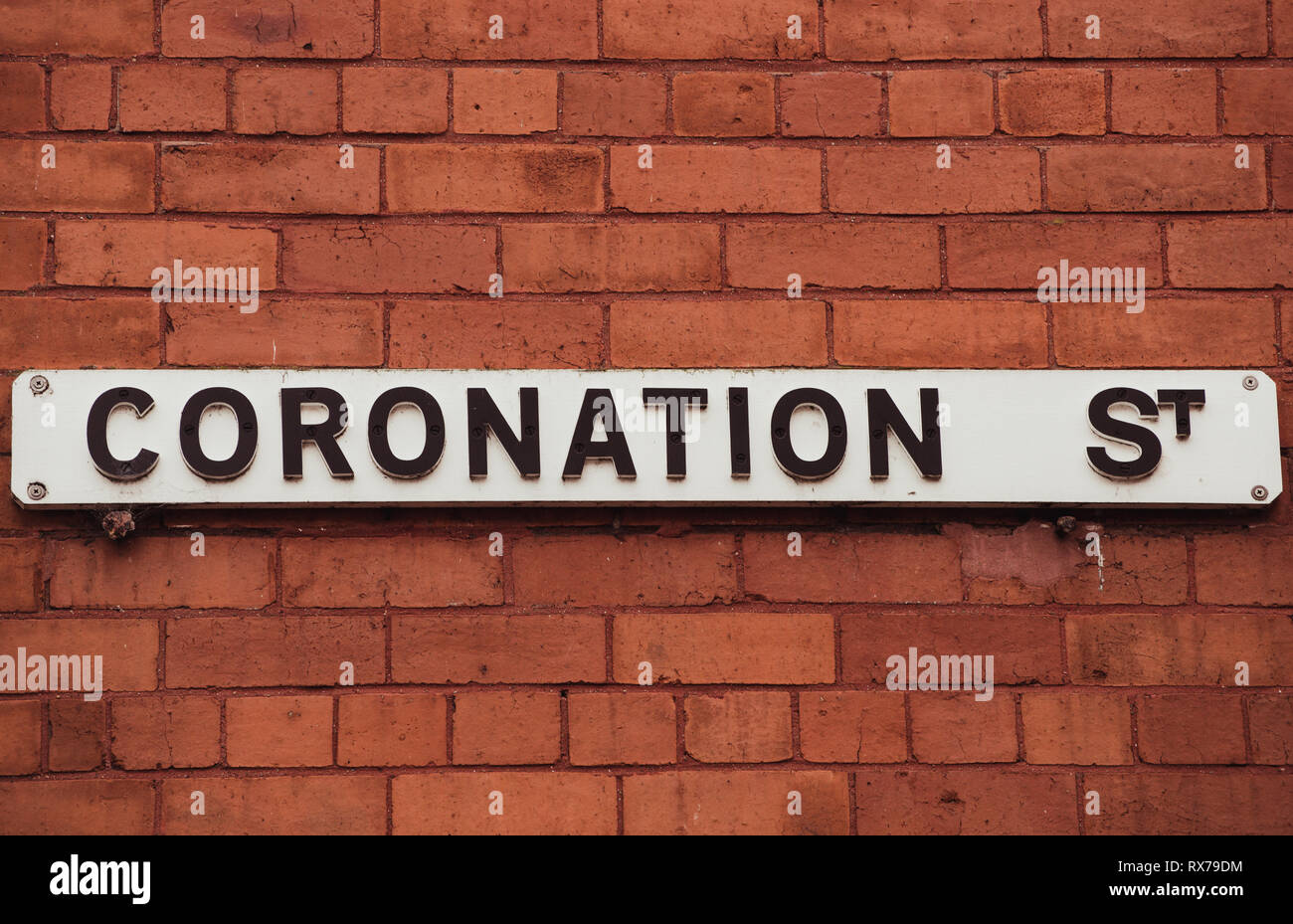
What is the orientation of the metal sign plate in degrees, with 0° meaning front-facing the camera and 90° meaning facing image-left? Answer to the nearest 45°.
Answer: approximately 0°
